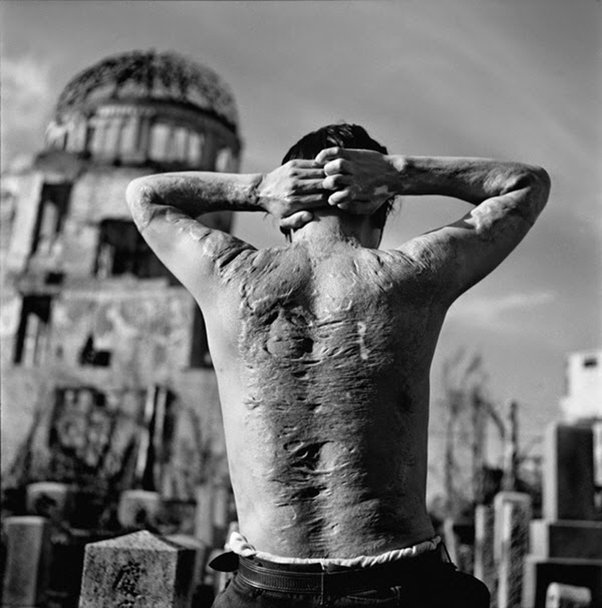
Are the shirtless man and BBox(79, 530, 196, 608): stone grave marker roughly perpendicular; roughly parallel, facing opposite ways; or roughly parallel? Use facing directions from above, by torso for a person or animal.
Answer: roughly parallel, facing opposite ways

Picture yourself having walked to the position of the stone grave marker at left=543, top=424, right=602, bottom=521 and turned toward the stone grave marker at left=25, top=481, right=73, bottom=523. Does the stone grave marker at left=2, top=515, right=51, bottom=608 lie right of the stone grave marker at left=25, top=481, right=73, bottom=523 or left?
left

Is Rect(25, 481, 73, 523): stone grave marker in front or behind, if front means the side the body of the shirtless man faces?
in front

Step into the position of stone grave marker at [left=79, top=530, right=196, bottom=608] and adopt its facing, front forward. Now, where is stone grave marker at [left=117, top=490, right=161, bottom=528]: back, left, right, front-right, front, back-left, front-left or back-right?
back

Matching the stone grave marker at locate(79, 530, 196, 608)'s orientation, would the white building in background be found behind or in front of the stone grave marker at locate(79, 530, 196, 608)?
behind

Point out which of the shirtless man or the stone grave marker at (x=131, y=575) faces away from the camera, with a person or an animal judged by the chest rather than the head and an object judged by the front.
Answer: the shirtless man

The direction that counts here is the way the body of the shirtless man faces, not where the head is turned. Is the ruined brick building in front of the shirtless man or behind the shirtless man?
in front

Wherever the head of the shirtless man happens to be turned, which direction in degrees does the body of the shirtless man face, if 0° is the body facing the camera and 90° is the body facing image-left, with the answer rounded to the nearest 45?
approximately 180°

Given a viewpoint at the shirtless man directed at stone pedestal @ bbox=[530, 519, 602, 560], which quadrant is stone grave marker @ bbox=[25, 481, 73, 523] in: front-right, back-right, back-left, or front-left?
front-left

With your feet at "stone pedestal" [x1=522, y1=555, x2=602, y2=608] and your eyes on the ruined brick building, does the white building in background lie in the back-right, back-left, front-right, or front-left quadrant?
front-right

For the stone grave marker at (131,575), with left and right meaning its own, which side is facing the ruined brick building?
back

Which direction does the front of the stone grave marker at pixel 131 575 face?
toward the camera

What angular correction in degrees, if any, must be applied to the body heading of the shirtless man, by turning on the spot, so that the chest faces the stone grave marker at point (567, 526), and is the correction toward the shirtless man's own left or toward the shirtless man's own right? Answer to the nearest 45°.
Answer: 0° — they already face it

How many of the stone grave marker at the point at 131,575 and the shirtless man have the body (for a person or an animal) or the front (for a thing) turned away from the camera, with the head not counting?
1
